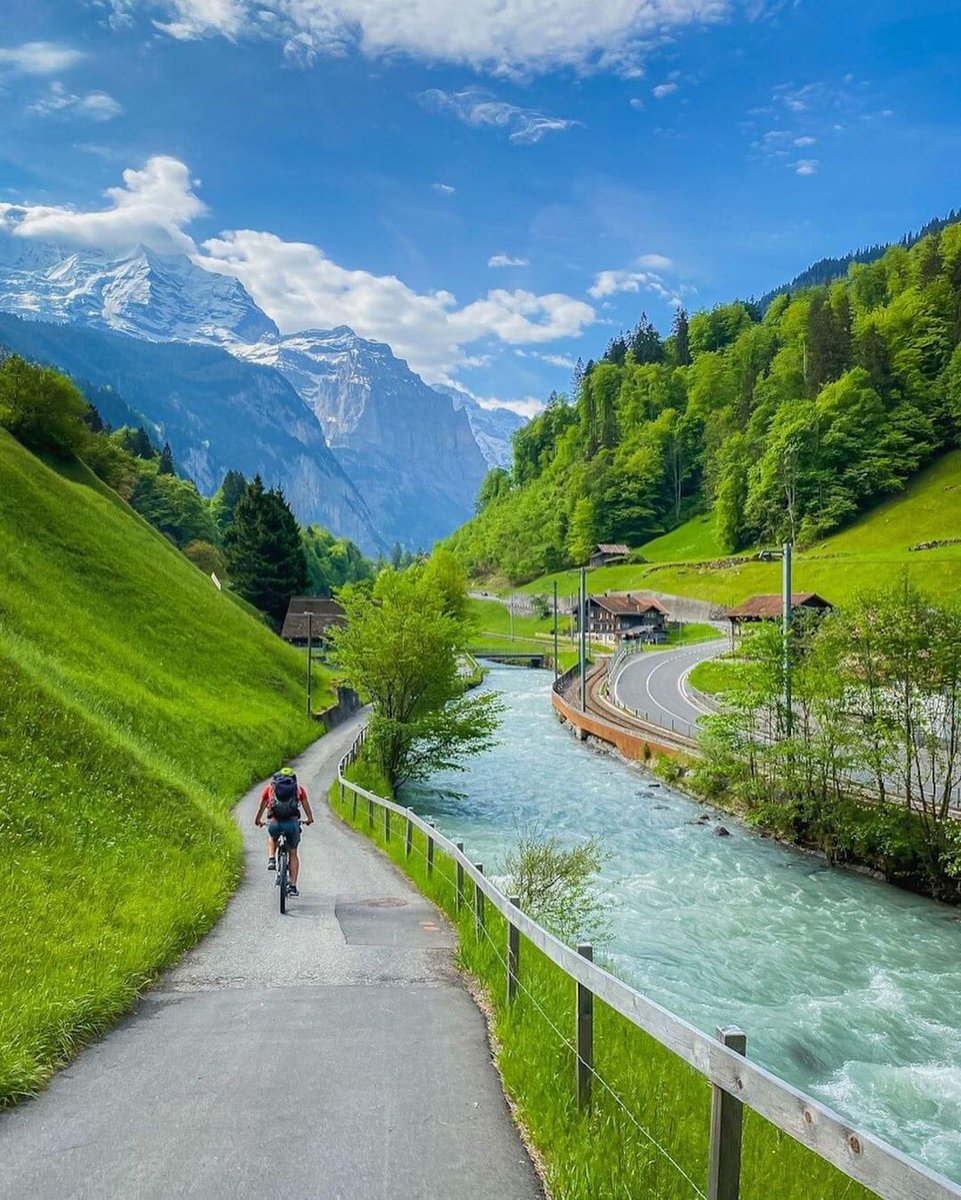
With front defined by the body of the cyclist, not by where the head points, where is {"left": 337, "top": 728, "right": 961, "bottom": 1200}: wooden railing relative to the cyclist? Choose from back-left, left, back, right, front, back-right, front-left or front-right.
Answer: back

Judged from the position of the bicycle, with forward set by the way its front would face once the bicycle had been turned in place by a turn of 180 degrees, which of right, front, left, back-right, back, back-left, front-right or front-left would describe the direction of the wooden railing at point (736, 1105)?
front

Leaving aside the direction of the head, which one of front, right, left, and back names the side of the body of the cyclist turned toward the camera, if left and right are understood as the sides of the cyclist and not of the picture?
back

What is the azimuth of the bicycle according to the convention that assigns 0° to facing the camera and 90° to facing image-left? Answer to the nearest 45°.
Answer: approximately 180°
